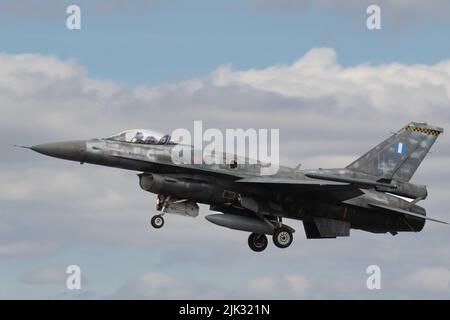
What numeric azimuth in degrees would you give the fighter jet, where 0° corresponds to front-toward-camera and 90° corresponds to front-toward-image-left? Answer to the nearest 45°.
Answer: approximately 90°
